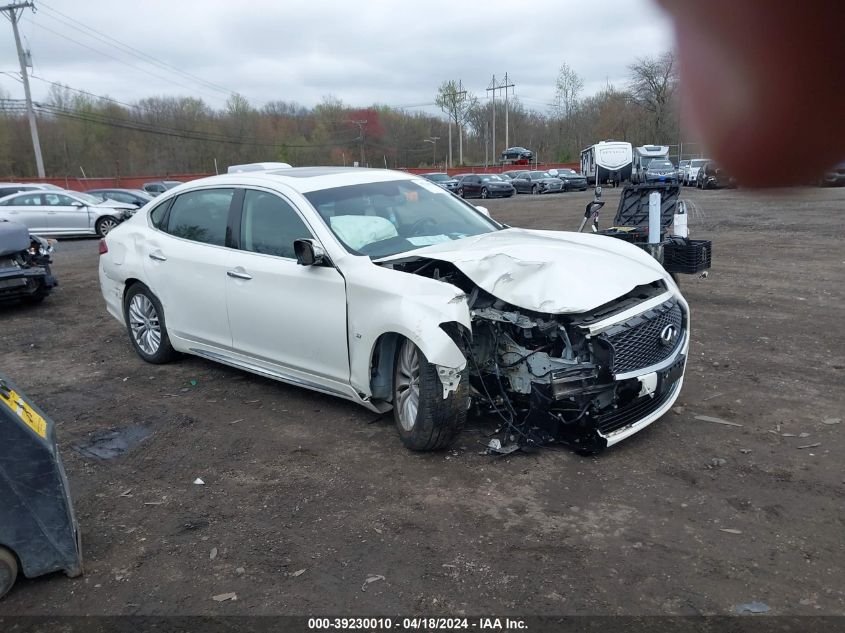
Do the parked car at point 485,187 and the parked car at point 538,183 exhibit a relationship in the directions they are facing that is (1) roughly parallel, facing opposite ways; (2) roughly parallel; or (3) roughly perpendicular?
roughly parallel

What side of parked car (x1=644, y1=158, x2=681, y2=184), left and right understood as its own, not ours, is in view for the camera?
front

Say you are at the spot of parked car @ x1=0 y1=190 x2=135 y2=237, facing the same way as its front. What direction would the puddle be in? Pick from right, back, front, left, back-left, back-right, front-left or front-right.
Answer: right

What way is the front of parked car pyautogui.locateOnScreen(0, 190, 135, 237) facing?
to the viewer's right

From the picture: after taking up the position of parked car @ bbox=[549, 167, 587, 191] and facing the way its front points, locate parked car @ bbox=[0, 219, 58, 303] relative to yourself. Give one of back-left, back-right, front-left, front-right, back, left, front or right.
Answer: front-right

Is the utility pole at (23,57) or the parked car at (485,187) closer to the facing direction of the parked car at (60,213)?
the parked car

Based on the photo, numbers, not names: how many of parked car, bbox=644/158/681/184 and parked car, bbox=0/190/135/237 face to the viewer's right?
1
